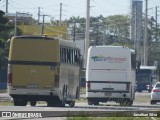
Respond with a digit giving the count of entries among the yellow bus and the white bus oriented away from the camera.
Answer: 2

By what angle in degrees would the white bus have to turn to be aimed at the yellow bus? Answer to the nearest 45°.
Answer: approximately 135° to its left

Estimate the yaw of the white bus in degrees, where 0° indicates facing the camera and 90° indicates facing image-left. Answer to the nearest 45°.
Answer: approximately 180°

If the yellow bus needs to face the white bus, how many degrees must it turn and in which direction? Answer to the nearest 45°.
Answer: approximately 45° to its right

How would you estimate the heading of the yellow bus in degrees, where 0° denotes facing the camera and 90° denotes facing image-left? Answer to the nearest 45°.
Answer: approximately 180°

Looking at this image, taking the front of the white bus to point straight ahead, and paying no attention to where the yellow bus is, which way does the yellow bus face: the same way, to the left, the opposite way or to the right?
the same way
